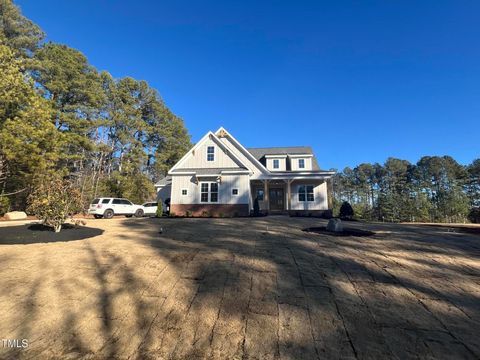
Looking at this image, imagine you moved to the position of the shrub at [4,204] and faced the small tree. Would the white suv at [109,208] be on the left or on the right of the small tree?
left

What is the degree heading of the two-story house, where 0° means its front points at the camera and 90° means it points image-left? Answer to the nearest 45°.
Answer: approximately 0°

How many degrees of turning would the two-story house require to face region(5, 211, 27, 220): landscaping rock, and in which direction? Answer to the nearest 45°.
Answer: approximately 90° to its right

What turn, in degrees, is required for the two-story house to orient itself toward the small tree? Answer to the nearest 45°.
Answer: approximately 45° to its right

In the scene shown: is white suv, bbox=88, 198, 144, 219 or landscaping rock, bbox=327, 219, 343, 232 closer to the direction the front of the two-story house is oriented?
the landscaping rock

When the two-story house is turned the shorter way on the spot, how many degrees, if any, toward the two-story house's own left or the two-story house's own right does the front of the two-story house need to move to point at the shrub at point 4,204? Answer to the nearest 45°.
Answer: approximately 90° to the two-story house's own right

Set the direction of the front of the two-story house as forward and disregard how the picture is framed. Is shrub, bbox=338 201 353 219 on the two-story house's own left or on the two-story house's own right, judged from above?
on the two-story house's own left

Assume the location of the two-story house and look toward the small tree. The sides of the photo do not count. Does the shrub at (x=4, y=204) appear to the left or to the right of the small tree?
right

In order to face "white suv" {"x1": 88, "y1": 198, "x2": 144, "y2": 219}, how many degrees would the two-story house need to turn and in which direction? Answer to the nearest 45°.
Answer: approximately 90° to its right

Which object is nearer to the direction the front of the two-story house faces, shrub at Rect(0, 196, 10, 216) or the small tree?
the small tree

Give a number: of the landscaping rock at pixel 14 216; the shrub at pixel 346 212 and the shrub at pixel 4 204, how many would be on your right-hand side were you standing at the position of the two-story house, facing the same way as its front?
2
